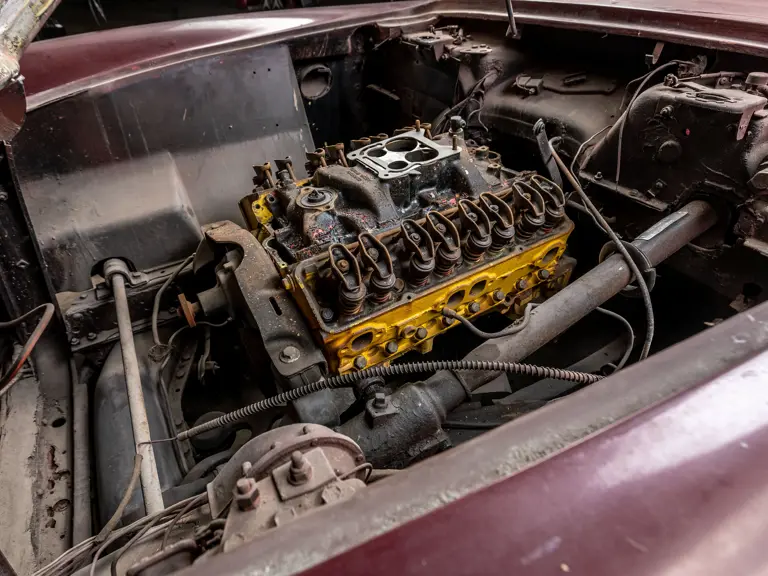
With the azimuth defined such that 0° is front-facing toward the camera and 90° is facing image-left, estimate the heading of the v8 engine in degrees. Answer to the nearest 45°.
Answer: approximately 45°
